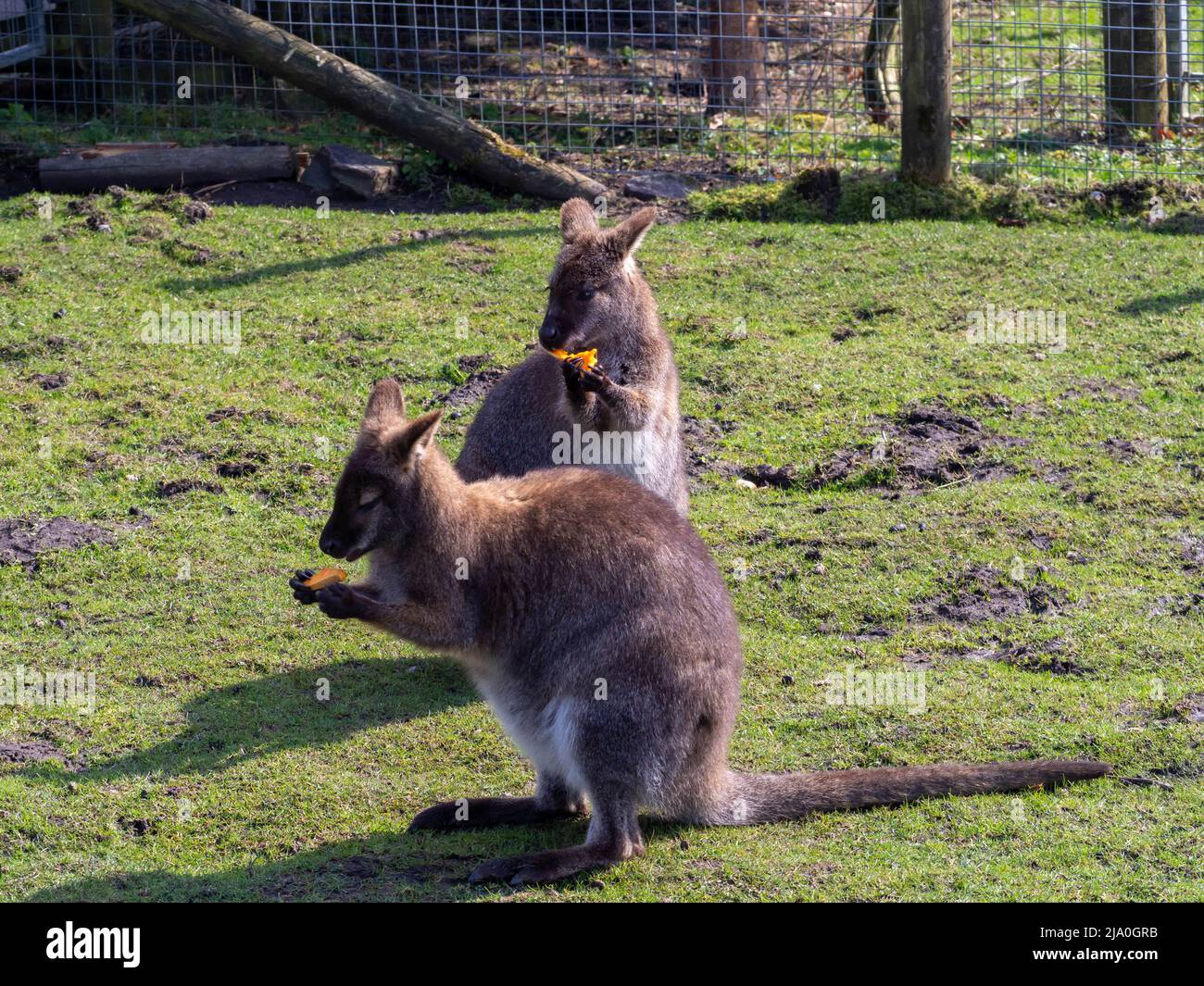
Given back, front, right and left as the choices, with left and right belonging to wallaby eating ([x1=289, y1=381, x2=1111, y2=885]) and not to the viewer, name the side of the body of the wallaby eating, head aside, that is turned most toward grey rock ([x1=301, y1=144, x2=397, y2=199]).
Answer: right

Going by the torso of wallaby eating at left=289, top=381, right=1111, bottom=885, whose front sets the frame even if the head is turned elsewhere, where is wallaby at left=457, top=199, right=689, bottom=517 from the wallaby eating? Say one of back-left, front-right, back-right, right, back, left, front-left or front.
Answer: right

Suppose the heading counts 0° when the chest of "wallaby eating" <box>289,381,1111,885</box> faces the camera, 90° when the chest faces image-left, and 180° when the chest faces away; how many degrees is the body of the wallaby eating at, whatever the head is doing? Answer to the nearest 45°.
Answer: approximately 90°

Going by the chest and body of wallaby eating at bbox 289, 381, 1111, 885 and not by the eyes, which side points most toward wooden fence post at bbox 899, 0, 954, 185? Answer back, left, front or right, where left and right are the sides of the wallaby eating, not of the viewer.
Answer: right

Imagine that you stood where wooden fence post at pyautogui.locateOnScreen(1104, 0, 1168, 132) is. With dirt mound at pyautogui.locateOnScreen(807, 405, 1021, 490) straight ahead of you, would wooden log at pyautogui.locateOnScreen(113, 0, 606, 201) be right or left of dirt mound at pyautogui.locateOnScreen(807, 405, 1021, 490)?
right

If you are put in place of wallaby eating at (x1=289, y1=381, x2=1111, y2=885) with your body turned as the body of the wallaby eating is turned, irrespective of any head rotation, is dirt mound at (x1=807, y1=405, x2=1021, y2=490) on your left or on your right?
on your right

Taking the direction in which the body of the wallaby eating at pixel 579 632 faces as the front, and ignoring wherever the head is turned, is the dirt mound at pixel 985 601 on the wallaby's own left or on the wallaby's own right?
on the wallaby's own right

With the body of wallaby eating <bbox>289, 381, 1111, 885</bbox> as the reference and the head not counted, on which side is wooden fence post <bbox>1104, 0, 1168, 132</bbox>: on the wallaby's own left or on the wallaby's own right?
on the wallaby's own right
